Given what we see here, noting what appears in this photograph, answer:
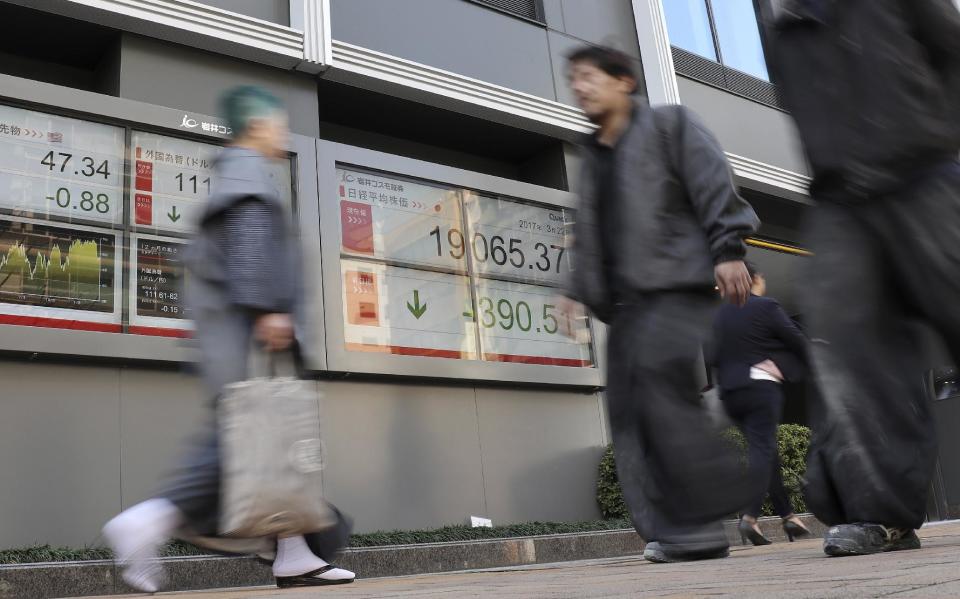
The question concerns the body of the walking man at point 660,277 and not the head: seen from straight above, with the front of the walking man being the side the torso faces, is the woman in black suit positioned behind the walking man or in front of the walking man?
behind

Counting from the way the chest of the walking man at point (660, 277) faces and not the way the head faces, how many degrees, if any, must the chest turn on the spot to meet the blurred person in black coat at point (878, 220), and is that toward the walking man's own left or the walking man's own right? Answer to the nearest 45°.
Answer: approximately 90° to the walking man's own left

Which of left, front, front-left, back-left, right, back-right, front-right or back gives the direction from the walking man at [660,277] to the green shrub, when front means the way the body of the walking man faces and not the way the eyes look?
back-right

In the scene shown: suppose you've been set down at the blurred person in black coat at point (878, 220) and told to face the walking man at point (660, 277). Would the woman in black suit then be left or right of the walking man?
right

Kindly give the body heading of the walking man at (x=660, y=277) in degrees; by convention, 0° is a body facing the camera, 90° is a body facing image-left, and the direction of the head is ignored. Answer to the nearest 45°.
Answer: approximately 45°
